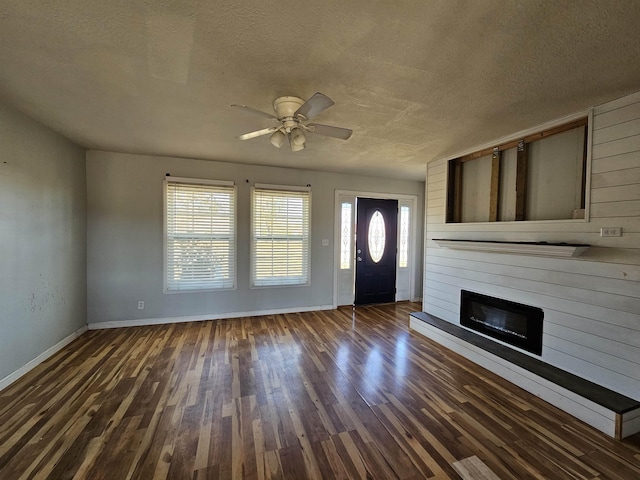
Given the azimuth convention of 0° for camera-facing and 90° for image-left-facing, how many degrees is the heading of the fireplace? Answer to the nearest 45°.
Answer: approximately 45°

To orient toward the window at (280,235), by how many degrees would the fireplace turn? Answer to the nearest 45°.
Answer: approximately 45° to its right

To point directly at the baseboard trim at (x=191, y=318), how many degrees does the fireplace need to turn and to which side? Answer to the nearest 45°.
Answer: approximately 45° to its right

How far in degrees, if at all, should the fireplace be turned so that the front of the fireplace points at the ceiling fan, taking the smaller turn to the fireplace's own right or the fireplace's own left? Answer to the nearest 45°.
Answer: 0° — it already faces it

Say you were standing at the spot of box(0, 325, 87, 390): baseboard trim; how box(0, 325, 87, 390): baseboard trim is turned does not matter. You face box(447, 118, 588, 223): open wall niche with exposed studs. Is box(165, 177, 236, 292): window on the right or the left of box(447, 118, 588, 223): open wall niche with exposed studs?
left

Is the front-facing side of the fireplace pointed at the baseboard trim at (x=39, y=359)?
yes

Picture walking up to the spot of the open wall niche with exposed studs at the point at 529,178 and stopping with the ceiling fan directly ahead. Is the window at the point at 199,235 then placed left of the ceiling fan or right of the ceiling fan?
right

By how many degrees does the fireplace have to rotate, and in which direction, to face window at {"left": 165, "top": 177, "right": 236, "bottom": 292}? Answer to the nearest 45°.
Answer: approximately 45° to its right

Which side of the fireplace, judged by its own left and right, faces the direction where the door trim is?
right
